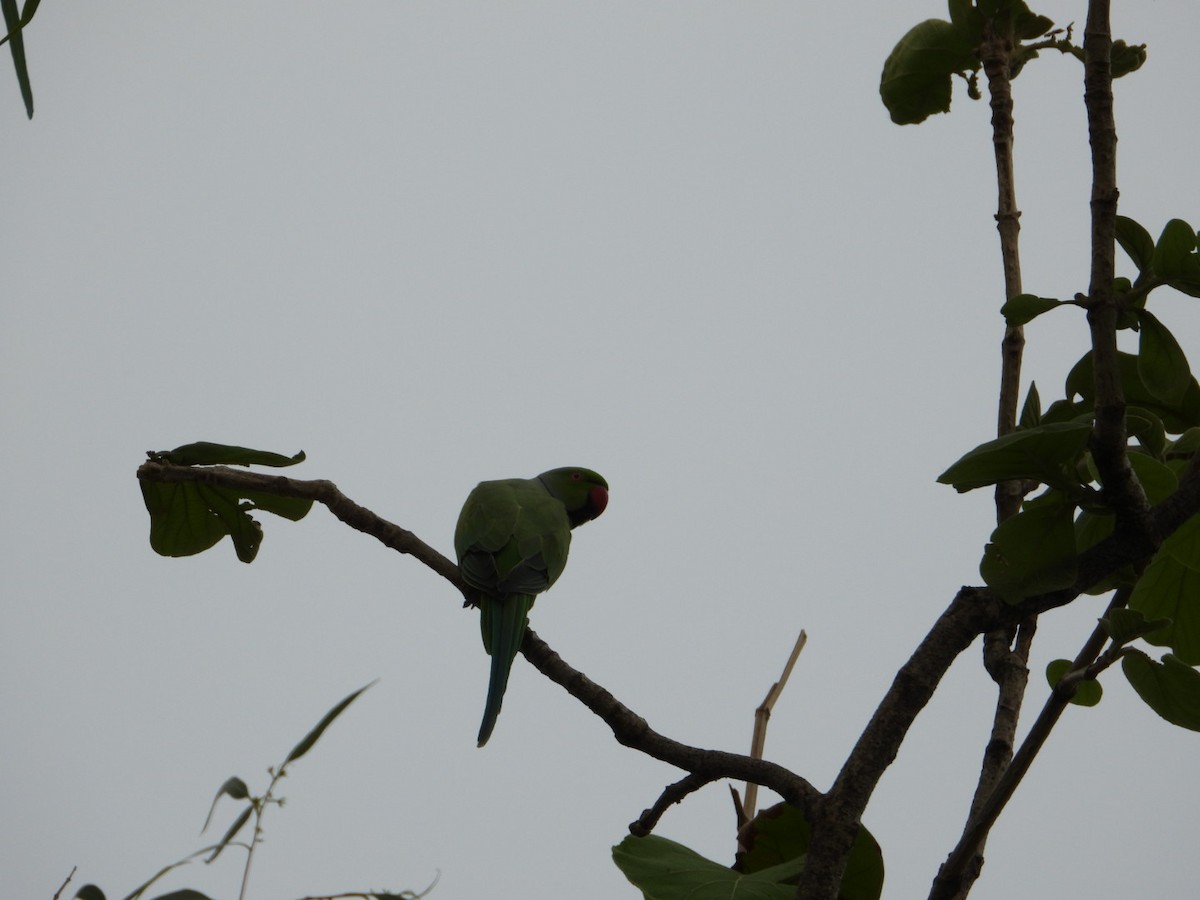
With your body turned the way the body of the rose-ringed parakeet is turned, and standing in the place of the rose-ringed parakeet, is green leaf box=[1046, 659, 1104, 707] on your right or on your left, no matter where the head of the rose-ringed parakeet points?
on your right

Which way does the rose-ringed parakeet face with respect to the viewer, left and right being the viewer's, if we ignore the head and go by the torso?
facing away from the viewer and to the right of the viewer

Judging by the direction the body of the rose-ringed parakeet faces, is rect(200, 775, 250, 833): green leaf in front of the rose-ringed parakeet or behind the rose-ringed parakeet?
behind

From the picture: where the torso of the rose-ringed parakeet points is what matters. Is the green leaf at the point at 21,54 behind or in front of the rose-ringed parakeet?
behind
